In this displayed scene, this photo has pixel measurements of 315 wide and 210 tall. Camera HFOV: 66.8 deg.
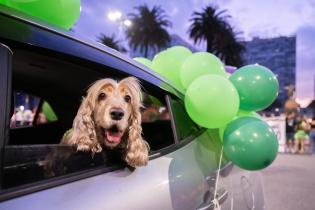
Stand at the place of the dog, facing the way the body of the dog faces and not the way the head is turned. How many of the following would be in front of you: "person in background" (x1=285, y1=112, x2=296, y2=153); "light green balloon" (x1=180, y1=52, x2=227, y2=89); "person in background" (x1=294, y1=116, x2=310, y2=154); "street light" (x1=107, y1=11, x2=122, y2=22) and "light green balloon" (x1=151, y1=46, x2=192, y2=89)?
0

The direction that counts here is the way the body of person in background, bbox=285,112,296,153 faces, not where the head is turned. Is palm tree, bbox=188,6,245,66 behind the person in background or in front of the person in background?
behind

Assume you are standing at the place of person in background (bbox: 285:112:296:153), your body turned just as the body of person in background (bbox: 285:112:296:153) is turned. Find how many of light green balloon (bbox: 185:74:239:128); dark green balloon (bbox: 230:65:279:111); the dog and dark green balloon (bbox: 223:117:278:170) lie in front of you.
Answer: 4

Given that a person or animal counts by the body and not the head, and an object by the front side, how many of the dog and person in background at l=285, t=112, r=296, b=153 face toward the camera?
2

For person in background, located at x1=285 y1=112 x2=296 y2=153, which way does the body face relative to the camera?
toward the camera

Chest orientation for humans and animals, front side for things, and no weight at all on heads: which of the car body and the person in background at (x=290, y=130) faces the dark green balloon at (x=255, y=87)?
the person in background

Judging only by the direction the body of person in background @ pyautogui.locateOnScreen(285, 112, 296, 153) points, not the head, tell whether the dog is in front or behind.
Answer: in front

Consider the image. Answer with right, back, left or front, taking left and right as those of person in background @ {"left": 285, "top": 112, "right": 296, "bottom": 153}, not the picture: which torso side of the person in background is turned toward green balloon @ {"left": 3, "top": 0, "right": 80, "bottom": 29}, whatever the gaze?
front

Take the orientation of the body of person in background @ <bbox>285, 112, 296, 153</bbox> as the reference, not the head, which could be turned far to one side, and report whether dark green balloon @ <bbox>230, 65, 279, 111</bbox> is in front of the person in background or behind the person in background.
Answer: in front

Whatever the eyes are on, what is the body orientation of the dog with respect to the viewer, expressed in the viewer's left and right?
facing the viewer

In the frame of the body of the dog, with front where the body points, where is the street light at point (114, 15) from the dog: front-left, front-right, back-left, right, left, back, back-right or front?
back
